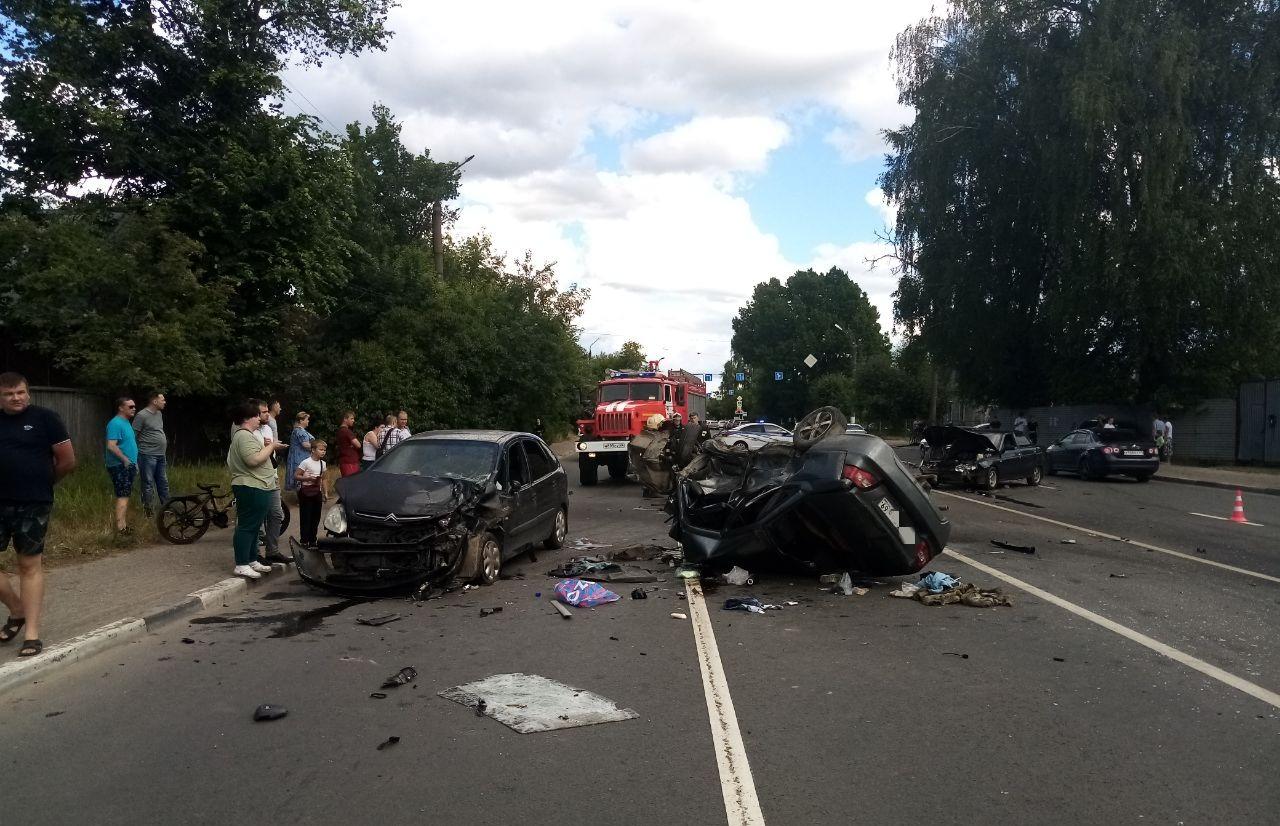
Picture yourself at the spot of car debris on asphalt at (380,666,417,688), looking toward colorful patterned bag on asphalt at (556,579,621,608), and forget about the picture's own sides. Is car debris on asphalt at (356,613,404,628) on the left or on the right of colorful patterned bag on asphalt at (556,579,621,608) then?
left

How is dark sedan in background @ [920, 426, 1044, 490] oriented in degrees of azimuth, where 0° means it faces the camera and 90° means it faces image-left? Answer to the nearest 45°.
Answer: approximately 45°

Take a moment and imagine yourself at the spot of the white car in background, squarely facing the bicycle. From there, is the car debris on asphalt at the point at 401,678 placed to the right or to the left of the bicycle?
left

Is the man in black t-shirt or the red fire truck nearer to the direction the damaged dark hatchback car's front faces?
the man in black t-shirt

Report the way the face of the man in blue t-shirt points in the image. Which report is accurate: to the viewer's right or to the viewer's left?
to the viewer's right

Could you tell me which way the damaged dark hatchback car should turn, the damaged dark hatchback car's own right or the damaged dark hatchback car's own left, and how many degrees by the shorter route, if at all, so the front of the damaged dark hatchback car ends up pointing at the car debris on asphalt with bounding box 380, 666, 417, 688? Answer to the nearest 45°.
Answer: approximately 45° to the damaged dark hatchback car's own left

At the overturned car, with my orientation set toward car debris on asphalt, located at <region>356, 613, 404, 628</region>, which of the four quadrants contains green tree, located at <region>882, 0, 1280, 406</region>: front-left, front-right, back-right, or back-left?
back-right

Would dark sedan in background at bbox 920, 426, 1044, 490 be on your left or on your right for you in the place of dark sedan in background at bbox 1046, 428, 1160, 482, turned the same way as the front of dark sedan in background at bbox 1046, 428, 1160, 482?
on your left

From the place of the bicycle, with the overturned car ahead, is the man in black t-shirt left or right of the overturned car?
right

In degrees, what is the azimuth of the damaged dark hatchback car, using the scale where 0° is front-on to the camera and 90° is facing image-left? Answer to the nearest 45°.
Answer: approximately 45°
